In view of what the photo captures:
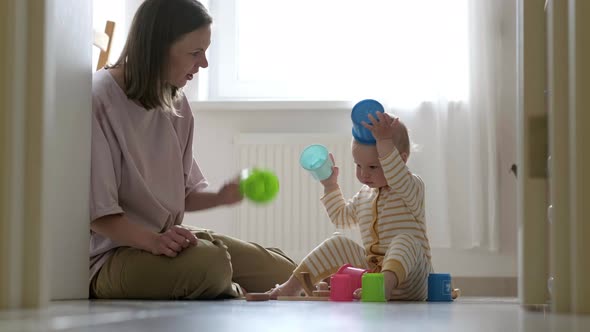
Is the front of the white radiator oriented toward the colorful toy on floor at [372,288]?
yes

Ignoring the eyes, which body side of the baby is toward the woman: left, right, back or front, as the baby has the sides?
front

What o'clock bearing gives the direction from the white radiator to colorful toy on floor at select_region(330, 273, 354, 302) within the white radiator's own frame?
The colorful toy on floor is roughly at 12 o'clock from the white radiator.

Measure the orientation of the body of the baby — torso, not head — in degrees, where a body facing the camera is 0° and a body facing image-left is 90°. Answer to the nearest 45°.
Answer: approximately 45°

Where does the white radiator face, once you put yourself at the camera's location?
facing the viewer

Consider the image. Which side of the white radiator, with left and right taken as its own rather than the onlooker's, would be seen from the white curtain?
left

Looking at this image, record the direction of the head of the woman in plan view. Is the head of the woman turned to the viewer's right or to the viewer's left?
to the viewer's right

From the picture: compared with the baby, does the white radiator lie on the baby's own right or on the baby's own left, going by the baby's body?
on the baby's own right

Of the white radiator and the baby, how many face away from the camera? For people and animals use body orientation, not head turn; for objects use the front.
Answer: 0

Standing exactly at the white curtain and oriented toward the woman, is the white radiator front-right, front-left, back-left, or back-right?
front-right

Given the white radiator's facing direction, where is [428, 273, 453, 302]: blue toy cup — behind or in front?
in front

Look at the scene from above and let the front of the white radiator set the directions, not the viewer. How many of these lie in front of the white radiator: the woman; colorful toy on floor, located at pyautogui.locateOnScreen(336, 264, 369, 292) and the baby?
3

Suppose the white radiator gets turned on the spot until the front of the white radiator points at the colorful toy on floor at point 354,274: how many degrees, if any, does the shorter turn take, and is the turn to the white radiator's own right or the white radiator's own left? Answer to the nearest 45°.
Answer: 0° — it already faces it

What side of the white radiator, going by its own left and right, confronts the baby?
front

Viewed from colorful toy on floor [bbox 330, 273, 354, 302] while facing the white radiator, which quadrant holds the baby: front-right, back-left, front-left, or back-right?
front-right

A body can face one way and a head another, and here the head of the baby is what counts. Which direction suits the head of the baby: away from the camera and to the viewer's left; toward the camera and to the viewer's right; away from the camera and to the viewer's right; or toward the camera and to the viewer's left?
toward the camera and to the viewer's left

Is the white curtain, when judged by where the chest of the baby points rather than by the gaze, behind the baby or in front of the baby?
behind

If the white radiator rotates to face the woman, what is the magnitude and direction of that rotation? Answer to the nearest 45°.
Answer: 0° — it already faces them
